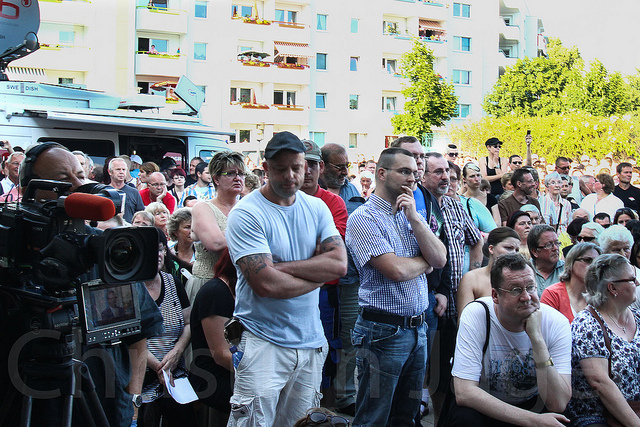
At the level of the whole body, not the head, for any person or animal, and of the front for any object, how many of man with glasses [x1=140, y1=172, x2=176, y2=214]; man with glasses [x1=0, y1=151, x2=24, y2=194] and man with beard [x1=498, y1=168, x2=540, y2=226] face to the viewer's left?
0

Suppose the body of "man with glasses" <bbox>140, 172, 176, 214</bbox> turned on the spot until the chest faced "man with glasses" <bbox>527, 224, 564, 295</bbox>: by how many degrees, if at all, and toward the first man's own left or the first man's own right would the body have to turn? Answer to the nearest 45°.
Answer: approximately 45° to the first man's own left

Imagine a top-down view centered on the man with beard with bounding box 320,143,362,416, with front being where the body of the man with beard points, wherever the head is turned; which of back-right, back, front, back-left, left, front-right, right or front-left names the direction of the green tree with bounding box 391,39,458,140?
back-left

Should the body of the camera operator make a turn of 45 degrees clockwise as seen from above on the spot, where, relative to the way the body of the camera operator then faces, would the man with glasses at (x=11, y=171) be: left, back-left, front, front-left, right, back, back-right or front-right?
back

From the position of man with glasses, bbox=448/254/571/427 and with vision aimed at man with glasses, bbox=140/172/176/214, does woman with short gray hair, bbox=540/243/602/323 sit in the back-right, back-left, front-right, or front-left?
front-right

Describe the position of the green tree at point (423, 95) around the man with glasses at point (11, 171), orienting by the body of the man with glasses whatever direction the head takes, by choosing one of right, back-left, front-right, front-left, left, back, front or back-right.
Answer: left

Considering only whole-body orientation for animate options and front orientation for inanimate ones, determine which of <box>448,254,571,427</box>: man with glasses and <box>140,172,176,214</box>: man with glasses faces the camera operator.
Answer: <box>140,172,176,214</box>: man with glasses

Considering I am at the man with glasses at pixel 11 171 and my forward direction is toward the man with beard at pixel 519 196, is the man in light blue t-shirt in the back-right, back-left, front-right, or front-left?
front-right

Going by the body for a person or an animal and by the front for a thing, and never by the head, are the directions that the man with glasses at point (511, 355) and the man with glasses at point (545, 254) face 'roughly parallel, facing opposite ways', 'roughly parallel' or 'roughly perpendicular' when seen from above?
roughly parallel

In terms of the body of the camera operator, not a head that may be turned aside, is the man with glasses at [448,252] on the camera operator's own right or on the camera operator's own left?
on the camera operator's own left

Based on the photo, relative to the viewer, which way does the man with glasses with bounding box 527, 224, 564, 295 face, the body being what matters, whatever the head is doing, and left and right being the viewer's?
facing the viewer and to the right of the viewer

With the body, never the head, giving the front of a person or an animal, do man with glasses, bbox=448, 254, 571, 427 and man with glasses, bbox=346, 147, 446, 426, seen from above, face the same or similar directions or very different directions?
same or similar directions

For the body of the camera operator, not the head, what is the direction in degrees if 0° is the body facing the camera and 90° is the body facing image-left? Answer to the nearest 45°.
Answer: approximately 315°

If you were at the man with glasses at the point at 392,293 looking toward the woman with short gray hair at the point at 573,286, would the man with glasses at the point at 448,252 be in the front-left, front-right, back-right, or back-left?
front-left

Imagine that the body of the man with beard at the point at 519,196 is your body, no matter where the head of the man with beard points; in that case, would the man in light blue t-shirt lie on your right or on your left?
on your right
